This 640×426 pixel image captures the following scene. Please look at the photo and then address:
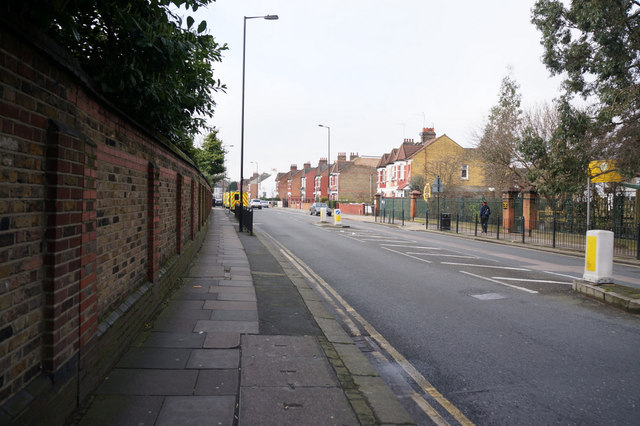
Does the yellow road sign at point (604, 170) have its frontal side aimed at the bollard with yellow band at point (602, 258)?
yes

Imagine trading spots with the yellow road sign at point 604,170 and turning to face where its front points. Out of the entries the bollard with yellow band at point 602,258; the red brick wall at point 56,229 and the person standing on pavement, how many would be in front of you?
2

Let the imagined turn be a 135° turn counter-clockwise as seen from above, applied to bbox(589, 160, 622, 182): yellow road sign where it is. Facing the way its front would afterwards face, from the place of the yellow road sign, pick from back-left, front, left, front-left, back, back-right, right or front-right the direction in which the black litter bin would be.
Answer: left

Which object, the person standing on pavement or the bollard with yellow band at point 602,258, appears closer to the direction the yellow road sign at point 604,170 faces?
the bollard with yellow band

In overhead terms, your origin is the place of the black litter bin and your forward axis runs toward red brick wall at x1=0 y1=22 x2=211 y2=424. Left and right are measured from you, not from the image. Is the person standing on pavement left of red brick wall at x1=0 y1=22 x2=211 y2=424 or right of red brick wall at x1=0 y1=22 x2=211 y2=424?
left

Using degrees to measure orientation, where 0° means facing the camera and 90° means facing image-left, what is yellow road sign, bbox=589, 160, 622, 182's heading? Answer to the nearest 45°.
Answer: approximately 0°

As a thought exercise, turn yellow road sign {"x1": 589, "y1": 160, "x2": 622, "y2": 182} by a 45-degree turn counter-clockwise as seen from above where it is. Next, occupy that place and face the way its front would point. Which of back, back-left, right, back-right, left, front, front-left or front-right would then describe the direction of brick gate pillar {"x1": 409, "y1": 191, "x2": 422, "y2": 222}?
back

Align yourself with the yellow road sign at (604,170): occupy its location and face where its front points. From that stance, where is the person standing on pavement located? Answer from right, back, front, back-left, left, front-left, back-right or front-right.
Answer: back-right

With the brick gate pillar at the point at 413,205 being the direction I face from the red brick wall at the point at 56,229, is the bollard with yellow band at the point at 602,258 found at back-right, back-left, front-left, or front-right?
front-right

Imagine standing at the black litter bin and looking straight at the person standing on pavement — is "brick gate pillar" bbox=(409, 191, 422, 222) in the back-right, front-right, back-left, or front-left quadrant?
back-left

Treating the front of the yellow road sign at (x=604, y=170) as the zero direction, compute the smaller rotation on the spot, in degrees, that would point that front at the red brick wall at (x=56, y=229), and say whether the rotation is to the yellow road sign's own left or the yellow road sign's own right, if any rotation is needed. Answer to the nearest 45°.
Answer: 0° — it already faces it
